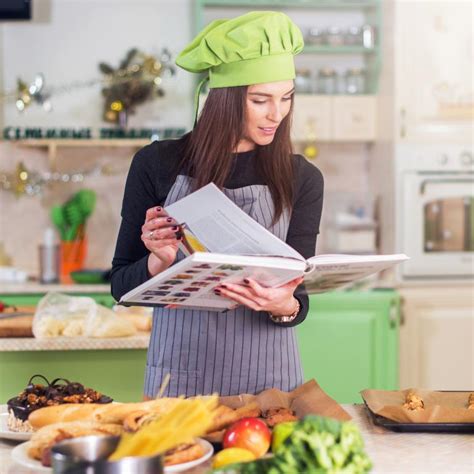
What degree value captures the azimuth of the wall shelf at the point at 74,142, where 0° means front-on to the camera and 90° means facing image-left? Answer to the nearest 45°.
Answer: approximately 0°

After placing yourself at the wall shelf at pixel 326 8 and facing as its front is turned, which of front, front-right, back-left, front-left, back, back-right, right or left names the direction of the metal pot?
front

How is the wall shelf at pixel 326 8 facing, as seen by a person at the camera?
facing the viewer

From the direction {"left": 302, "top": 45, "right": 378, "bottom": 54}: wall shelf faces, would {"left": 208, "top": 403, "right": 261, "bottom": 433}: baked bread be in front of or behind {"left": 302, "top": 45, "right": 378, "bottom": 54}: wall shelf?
in front

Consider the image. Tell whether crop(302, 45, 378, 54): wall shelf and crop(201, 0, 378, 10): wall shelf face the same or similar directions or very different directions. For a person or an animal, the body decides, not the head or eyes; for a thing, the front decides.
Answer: same or similar directions

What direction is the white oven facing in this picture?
toward the camera

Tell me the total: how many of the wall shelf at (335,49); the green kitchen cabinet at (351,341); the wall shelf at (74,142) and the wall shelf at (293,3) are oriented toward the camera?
4

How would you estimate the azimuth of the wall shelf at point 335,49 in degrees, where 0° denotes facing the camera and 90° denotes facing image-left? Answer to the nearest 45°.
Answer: approximately 0°

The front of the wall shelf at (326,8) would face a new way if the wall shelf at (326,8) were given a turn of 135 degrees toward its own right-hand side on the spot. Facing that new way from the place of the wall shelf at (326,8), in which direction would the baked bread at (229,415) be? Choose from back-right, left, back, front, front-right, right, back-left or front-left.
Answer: back-left

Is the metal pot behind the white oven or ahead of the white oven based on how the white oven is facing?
ahead

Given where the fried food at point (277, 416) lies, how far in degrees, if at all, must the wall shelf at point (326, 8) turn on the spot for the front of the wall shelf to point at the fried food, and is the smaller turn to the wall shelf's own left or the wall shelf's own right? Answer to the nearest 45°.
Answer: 0° — it already faces it

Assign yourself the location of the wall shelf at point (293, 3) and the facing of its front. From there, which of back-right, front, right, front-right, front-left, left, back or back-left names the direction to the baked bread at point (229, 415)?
front
